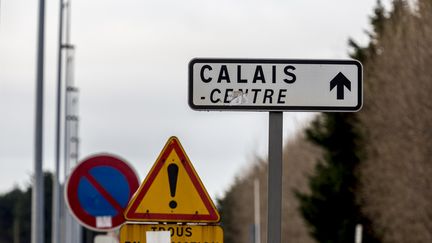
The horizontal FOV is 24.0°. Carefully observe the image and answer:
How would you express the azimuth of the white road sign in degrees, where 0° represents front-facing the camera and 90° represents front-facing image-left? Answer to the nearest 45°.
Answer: approximately 0°

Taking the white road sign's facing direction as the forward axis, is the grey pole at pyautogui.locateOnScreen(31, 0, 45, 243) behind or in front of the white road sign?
behind

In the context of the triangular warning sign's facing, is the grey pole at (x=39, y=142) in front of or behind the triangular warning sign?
behind

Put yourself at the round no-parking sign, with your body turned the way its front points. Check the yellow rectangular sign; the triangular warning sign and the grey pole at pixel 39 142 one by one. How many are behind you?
1

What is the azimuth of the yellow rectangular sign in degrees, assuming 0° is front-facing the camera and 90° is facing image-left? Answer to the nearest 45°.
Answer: approximately 0°

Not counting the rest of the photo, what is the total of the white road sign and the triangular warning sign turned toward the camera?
2
